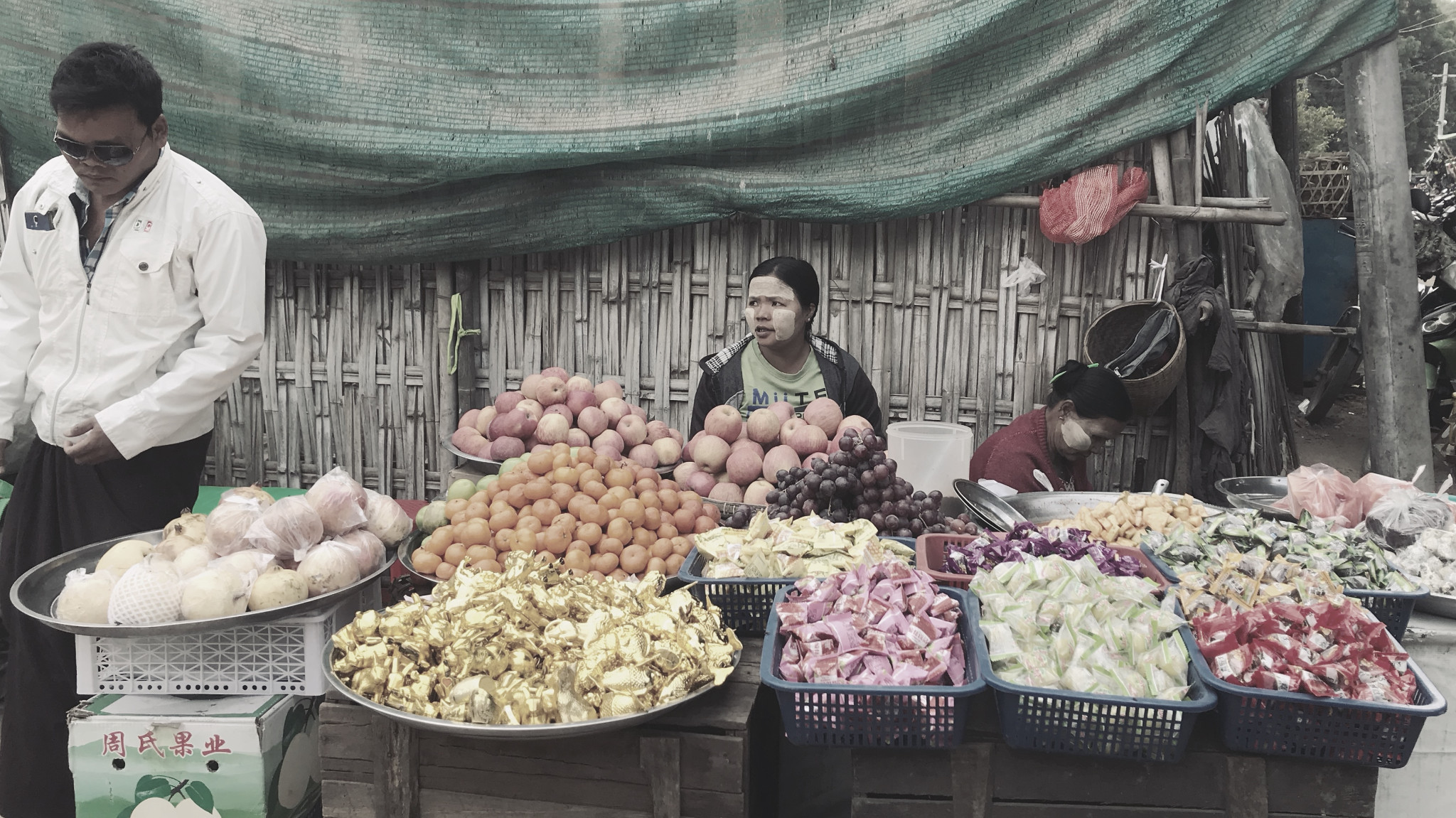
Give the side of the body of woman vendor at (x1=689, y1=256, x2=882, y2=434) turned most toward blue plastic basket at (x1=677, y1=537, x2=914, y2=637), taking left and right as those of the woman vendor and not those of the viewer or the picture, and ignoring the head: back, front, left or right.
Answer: front

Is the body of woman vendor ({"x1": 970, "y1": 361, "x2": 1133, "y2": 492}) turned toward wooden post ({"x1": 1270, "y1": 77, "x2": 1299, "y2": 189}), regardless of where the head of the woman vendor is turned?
no

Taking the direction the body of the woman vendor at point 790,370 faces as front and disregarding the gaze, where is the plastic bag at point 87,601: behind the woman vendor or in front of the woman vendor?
in front

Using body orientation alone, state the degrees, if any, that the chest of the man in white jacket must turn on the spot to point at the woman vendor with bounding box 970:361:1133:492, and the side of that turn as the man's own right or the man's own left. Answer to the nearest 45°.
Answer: approximately 135° to the man's own left

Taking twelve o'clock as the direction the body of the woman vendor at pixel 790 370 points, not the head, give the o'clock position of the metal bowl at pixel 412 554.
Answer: The metal bowl is roughly at 1 o'clock from the woman vendor.

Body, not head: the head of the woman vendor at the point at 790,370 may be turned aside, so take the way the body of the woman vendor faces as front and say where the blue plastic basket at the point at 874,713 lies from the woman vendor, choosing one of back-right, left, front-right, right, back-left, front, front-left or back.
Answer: front

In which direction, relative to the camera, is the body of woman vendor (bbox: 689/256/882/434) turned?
toward the camera

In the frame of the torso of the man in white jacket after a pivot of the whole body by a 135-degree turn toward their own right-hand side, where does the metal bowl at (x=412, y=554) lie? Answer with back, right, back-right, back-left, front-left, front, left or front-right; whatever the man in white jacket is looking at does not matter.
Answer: back-right

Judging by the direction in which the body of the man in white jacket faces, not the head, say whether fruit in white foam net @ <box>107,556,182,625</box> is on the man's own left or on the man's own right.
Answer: on the man's own left

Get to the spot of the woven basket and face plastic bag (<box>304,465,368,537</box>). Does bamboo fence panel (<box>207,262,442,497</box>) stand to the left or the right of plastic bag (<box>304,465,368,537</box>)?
right
